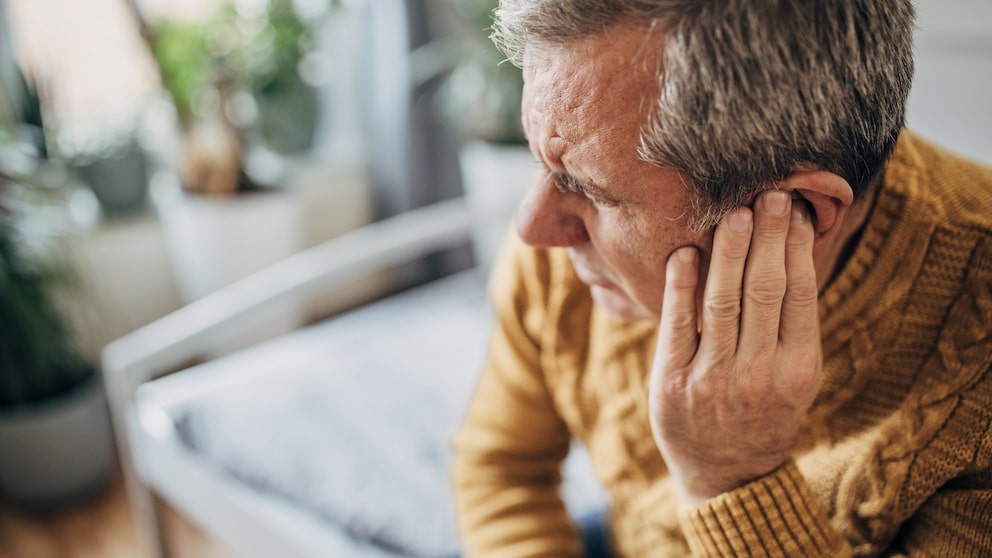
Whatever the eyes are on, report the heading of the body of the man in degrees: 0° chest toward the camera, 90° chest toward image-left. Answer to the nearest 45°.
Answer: approximately 45°

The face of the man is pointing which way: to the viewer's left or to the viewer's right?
to the viewer's left

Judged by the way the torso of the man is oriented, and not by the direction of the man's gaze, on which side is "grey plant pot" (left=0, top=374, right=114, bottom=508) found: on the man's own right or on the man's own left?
on the man's own right

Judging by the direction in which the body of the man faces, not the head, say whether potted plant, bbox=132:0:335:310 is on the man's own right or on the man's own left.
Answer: on the man's own right

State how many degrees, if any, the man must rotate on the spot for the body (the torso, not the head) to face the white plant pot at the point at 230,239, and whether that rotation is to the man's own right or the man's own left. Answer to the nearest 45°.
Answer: approximately 90° to the man's own right

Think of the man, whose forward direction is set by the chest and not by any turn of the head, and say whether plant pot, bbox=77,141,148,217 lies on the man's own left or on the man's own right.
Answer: on the man's own right
